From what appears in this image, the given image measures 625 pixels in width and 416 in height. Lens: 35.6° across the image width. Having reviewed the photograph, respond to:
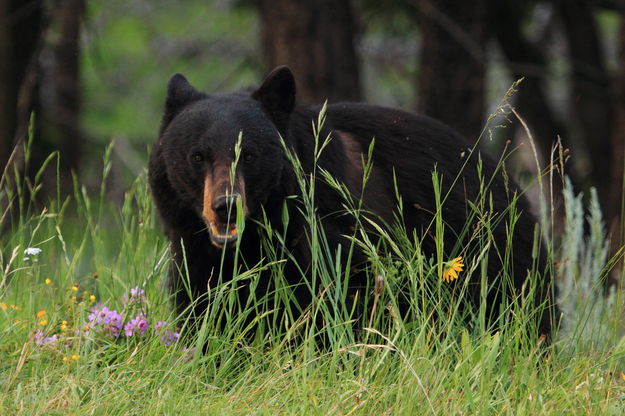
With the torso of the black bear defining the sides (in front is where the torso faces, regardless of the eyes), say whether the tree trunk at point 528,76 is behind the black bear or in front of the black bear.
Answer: behind

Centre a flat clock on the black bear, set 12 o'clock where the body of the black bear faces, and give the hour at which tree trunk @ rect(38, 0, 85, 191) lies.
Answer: The tree trunk is roughly at 4 o'clock from the black bear.

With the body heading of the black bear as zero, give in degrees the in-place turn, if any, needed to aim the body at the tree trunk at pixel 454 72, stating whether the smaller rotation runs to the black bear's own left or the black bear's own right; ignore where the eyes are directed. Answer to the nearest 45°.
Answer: approximately 135° to the black bear's own right

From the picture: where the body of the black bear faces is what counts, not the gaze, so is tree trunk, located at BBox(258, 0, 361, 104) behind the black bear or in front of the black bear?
behind

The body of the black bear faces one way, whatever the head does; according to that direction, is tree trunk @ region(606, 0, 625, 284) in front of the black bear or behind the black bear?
behind

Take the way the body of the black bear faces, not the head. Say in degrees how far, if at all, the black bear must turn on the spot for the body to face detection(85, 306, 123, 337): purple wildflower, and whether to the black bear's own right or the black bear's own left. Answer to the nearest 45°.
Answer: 0° — it already faces it

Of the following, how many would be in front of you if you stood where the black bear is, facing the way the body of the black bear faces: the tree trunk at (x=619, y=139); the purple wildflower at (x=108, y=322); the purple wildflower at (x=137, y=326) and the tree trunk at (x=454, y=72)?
2

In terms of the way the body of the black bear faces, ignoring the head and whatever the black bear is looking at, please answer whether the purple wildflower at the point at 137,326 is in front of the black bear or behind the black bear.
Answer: in front

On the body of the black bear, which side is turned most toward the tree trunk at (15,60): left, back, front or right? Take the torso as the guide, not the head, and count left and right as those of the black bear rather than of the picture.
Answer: right

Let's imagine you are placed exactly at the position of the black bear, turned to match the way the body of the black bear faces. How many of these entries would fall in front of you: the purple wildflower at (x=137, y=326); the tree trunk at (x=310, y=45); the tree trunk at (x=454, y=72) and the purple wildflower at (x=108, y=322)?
2

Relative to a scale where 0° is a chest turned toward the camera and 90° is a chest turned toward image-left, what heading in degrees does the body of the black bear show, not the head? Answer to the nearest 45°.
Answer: approximately 45°
